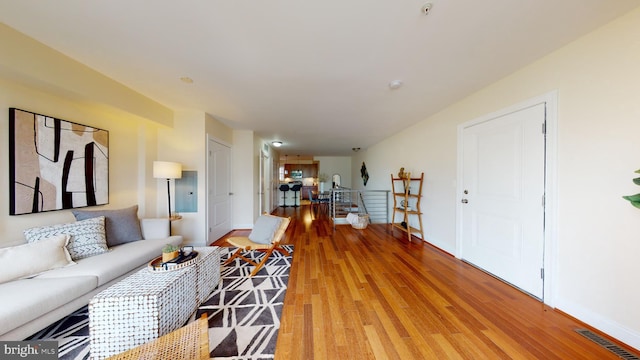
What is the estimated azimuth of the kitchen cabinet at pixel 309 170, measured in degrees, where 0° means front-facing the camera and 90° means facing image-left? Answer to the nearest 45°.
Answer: approximately 0°

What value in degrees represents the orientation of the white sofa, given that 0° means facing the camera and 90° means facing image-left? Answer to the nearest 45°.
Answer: approximately 315°

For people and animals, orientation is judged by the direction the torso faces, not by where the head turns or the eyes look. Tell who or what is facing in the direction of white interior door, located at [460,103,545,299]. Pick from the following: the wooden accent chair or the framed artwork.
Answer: the framed artwork

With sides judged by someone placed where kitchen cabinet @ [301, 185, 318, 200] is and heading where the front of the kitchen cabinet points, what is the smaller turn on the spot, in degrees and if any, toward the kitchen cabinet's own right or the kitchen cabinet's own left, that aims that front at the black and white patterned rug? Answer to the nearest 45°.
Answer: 0° — it already faces it

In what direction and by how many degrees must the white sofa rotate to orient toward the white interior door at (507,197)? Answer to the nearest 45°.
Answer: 0° — it already faces it

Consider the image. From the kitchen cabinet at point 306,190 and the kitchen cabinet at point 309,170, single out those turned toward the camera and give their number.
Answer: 2

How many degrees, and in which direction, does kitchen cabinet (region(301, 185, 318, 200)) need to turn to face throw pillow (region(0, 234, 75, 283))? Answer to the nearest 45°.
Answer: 0° — it already faces it
